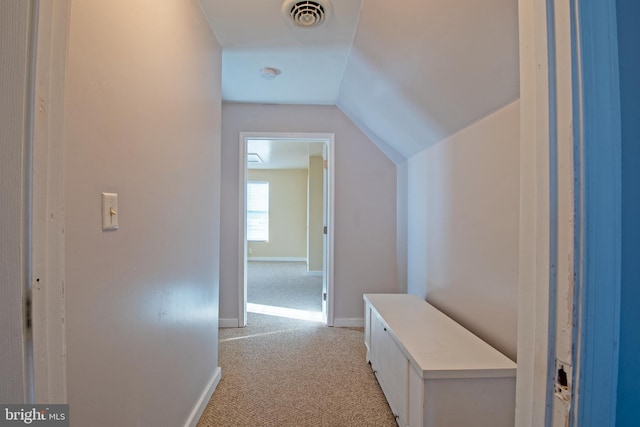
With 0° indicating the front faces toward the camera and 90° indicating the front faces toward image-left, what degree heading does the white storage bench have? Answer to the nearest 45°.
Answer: approximately 90°
